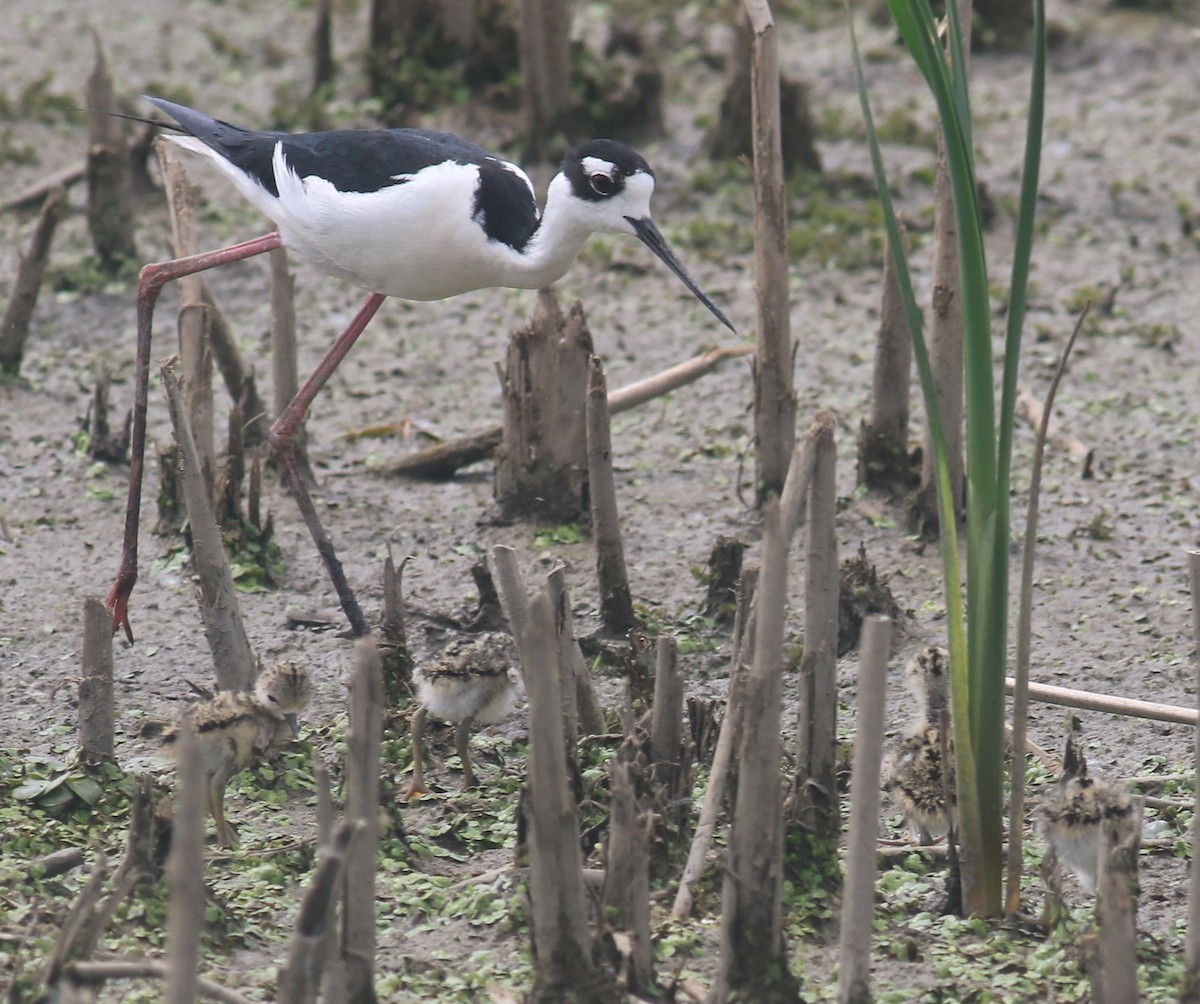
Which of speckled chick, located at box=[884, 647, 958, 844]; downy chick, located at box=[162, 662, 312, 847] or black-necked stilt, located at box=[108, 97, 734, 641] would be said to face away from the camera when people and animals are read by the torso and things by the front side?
the speckled chick

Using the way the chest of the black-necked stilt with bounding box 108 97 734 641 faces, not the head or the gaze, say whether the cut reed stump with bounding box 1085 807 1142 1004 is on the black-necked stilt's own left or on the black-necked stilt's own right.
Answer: on the black-necked stilt's own right

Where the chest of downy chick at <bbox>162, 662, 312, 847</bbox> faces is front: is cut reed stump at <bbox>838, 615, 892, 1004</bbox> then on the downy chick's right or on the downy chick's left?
on the downy chick's right

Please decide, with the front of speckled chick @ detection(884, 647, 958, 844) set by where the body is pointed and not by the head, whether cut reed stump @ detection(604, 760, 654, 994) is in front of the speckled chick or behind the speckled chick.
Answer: behind

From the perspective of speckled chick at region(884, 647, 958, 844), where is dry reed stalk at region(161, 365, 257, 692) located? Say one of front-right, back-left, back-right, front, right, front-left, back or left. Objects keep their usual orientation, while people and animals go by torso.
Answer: left

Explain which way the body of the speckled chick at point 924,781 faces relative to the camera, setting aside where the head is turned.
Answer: away from the camera

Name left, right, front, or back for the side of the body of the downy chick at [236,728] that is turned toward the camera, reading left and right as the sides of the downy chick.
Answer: right

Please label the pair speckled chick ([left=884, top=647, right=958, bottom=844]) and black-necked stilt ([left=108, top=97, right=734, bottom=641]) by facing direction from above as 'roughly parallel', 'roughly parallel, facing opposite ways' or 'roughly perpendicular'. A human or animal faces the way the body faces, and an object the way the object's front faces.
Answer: roughly perpendicular

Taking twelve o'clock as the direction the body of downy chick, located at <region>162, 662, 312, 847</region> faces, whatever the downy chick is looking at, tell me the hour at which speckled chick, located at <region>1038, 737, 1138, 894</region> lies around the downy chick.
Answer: The speckled chick is roughly at 1 o'clock from the downy chick.

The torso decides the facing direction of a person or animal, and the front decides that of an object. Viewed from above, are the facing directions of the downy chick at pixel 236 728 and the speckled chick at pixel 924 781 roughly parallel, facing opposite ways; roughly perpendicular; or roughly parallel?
roughly perpendicular

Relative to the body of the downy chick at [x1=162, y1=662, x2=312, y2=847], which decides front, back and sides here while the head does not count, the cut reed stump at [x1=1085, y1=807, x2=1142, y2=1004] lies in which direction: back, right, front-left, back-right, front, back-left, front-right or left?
front-right

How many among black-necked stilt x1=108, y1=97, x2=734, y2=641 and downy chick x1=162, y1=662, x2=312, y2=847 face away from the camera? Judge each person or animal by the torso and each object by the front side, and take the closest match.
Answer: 0

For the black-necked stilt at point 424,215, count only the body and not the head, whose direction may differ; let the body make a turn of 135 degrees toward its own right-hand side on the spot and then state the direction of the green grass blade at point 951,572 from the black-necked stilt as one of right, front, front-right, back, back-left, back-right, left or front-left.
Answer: left

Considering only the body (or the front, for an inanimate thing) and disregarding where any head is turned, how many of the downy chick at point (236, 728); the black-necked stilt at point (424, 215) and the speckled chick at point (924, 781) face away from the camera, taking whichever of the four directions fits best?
1

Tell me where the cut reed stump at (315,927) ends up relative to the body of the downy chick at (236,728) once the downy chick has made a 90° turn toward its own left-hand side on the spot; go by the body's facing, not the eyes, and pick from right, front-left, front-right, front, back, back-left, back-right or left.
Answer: back

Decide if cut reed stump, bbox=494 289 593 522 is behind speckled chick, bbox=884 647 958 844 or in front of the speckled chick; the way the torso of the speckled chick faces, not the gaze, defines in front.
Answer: in front
